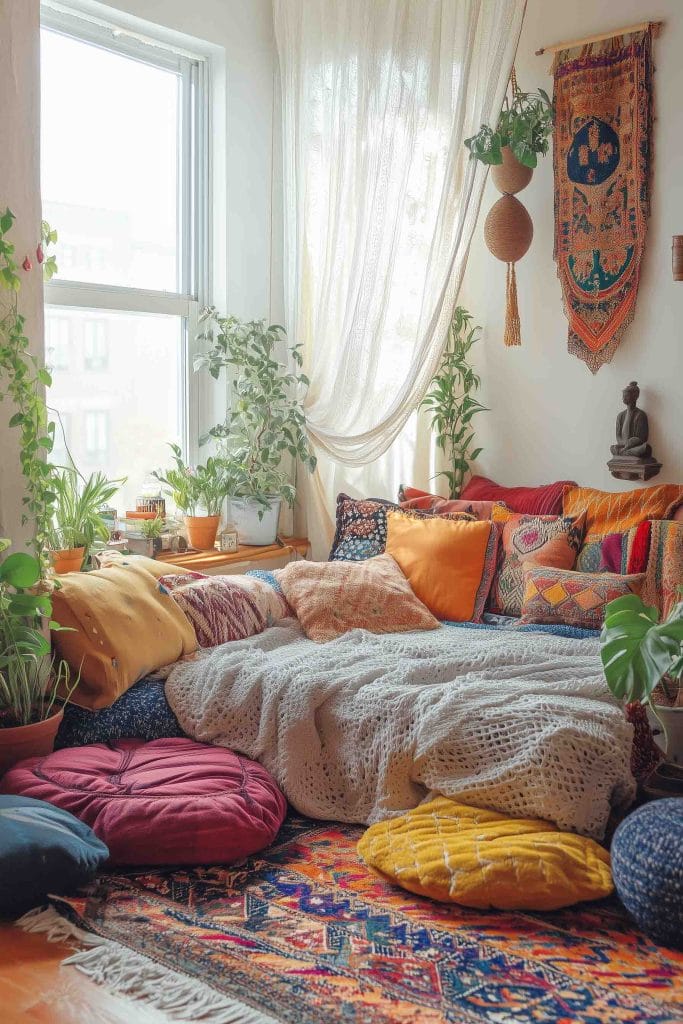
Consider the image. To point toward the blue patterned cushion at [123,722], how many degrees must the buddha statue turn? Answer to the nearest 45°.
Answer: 0° — it already faces it

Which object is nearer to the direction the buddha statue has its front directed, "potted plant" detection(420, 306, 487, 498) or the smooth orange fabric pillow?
the smooth orange fabric pillow

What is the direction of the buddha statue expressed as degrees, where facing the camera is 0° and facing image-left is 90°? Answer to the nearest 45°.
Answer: approximately 45°

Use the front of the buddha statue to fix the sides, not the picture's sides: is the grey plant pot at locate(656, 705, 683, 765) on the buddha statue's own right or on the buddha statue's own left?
on the buddha statue's own left

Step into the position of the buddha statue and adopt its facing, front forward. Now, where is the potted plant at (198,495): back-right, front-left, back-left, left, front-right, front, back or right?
front-right

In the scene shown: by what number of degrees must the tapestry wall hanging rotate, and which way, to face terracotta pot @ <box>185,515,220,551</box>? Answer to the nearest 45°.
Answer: approximately 45° to its right

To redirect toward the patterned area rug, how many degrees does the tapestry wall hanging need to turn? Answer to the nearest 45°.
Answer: approximately 45° to its left

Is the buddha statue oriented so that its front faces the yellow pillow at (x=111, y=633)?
yes

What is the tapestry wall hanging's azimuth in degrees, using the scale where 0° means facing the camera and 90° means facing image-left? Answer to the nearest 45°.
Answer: approximately 45°

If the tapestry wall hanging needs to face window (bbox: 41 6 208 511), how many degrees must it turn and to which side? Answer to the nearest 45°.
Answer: approximately 45° to its right
